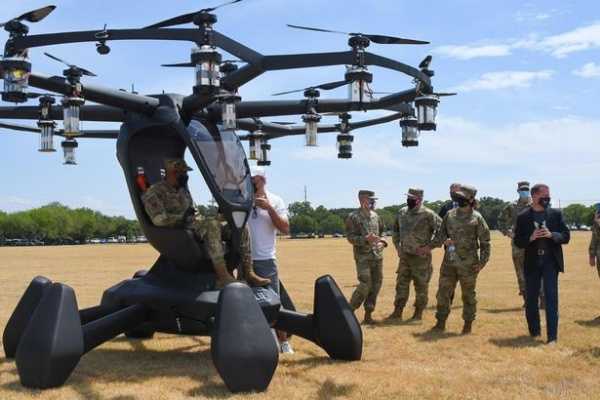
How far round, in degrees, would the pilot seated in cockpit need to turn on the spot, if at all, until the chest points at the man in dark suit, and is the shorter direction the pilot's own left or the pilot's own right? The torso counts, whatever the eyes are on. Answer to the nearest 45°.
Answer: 0° — they already face them

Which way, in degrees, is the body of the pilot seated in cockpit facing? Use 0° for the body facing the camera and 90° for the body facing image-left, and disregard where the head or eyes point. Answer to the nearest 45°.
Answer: approximately 270°

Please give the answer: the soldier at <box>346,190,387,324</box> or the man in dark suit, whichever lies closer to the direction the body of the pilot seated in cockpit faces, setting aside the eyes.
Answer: the man in dark suit

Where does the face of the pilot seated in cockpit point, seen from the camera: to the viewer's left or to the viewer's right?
to the viewer's right

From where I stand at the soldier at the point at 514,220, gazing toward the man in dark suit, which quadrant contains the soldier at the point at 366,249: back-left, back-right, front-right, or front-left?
front-right

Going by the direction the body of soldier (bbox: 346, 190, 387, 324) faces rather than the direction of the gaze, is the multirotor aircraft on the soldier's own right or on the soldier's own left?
on the soldier's own right

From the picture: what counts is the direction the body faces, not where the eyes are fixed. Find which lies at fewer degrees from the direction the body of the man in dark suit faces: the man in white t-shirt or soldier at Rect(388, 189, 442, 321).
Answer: the man in white t-shirt

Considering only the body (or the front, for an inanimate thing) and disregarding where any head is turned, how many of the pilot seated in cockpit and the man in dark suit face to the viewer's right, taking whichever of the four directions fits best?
1

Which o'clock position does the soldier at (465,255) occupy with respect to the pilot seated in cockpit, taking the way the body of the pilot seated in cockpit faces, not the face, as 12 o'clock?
The soldier is roughly at 11 o'clock from the pilot seated in cockpit.

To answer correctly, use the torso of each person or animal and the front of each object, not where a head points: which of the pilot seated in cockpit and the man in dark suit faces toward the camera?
the man in dark suit

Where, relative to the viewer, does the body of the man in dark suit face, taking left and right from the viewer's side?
facing the viewer

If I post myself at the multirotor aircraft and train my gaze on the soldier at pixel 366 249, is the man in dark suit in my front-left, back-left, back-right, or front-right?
front-right
